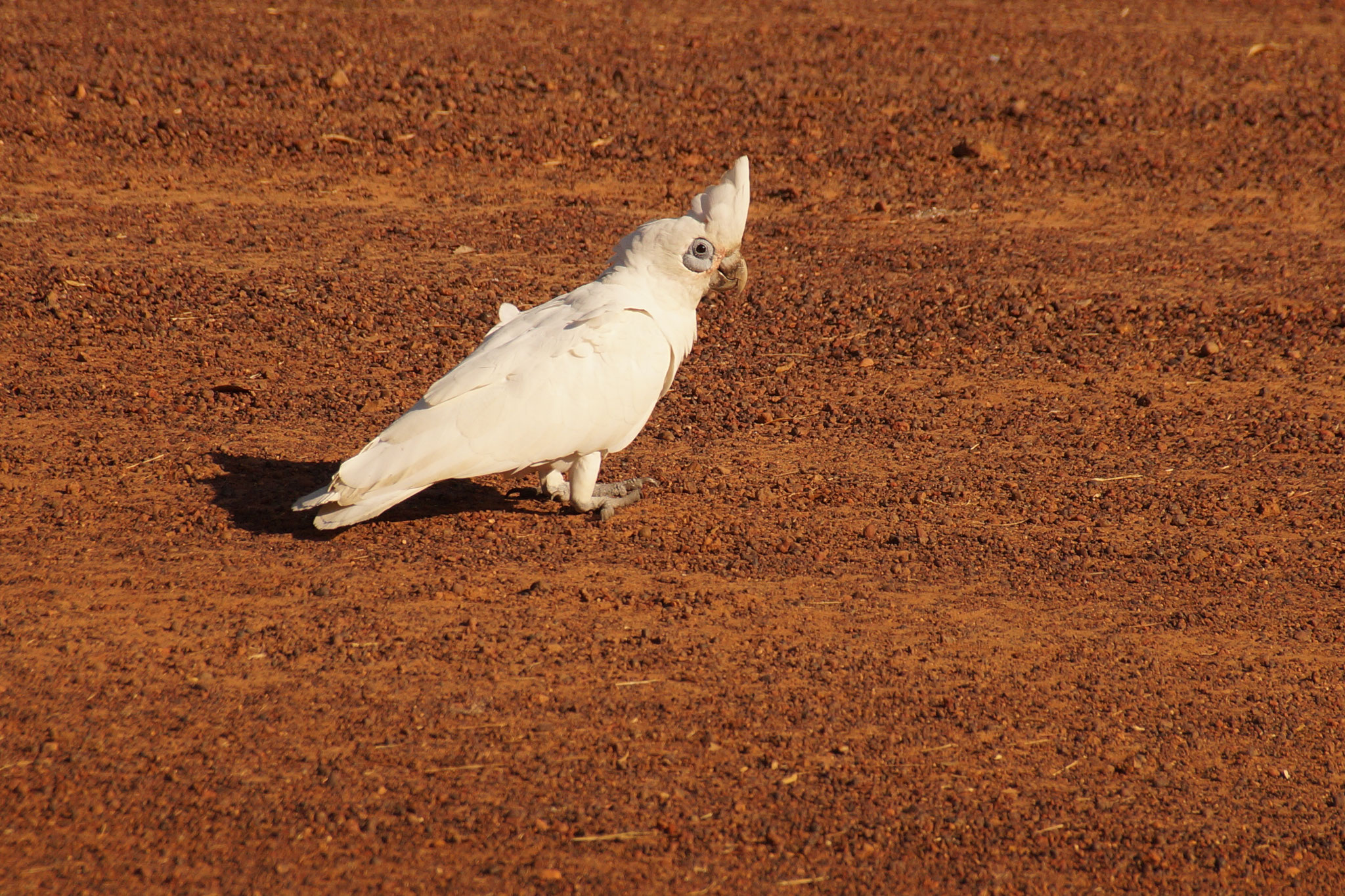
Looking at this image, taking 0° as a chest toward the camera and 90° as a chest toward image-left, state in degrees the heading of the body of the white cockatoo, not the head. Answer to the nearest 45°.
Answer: approximately 270°

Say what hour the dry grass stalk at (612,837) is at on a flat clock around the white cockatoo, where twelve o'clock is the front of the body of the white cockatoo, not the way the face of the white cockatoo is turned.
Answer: The dry grass stalk is roughly at 3 o'clock from the white cockatoo.
